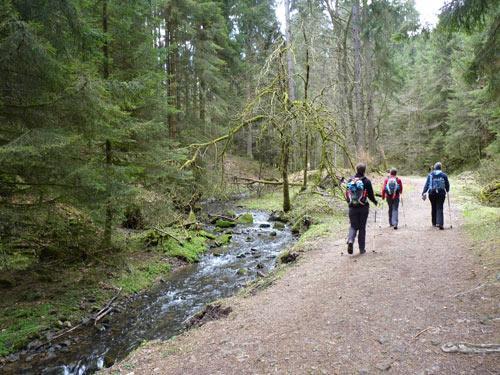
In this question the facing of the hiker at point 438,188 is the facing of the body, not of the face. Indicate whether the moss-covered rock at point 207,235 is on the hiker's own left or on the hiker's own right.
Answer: on the hiker's own left

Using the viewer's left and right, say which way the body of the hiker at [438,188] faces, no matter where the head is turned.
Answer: facing away from the viewer

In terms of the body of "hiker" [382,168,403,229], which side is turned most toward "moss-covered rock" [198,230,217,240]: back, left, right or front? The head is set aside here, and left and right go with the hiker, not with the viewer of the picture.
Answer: left

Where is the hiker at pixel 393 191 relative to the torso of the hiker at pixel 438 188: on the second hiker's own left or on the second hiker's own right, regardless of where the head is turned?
on the second hiker's own left

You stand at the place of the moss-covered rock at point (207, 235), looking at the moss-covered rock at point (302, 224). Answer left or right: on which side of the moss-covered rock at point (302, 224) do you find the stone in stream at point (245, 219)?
left

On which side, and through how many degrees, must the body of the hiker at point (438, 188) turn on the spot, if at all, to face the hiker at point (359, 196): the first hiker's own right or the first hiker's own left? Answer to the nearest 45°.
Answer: approximately 135° to the first hiker's own left

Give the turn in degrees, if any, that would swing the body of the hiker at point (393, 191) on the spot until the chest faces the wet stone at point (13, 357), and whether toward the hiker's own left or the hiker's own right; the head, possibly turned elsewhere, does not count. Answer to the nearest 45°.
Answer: approximately 135° to the hiker's own left

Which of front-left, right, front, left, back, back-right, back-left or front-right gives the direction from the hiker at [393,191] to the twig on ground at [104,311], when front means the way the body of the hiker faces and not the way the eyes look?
back-left

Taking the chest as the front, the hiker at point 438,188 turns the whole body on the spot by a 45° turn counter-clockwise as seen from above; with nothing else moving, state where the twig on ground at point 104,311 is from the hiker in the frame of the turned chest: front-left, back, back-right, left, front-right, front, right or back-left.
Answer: left

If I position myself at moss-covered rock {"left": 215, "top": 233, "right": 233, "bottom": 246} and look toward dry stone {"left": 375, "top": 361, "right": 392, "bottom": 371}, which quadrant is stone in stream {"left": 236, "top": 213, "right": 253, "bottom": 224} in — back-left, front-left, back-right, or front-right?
back-left

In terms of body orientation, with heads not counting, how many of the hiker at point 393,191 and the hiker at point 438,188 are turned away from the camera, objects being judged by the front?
2

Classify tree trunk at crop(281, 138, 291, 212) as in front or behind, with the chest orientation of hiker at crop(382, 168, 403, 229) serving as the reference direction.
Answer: in front

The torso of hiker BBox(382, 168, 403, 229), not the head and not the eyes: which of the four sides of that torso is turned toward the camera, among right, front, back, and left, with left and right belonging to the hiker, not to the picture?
back

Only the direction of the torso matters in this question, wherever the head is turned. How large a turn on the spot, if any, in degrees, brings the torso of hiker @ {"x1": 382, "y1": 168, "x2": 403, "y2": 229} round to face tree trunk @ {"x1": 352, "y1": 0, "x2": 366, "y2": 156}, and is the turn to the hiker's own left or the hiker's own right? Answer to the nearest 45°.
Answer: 0° — they already face it
